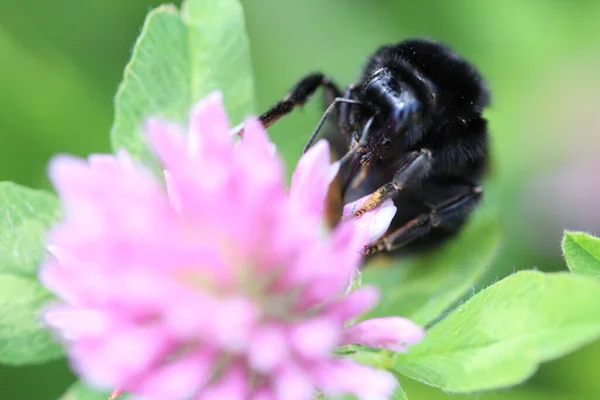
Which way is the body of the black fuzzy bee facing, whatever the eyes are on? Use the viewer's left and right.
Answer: facing the viewer and to the left of the viewer

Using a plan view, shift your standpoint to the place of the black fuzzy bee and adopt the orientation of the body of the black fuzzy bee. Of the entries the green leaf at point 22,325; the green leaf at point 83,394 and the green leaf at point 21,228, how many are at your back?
0

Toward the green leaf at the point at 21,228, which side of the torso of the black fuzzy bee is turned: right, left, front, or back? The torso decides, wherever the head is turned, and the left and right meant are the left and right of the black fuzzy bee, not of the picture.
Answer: front
